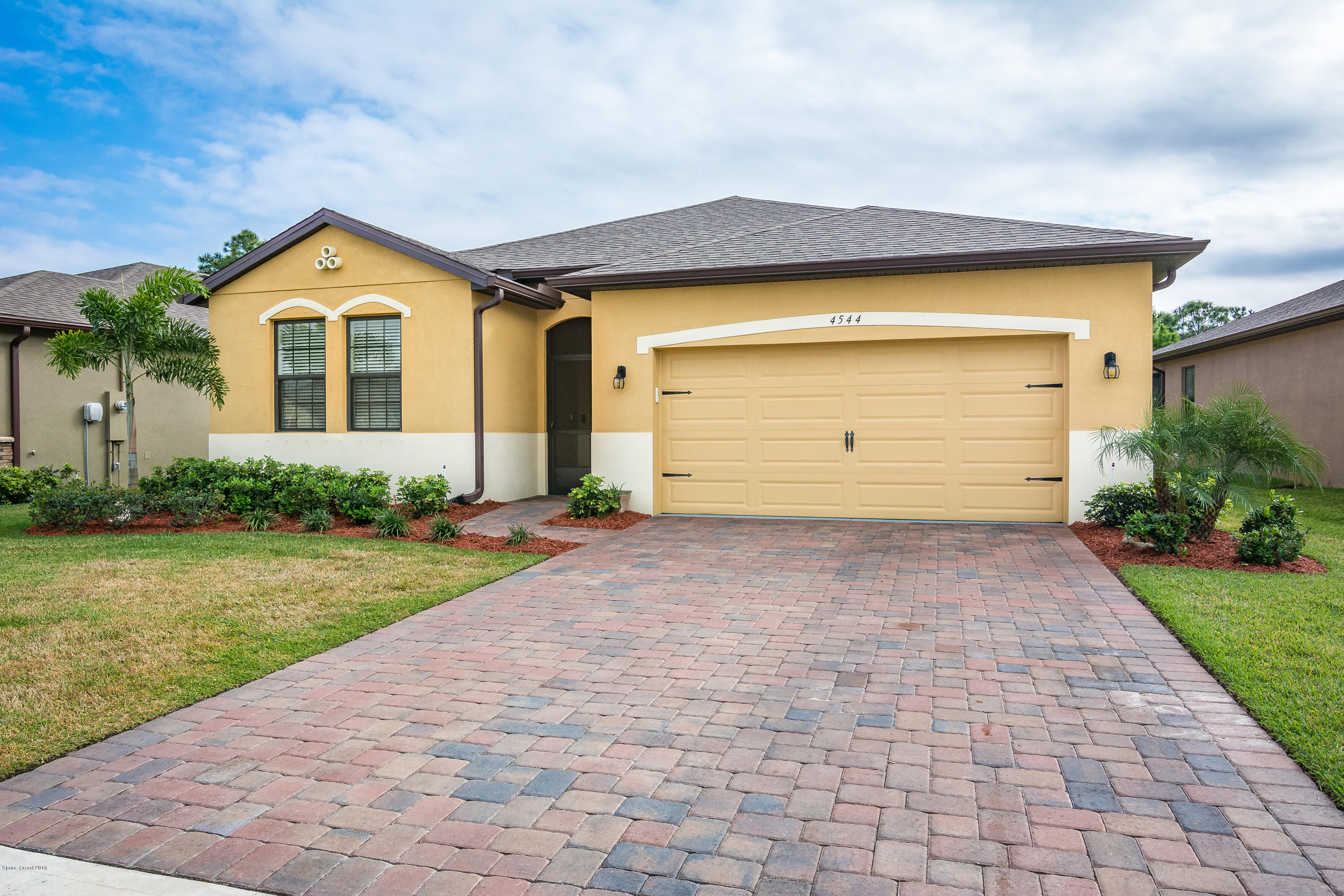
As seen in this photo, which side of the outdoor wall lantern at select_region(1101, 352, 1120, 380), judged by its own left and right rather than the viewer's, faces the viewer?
front

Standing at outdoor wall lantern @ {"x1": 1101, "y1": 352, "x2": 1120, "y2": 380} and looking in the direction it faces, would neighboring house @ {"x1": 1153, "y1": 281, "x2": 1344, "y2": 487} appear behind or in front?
behind

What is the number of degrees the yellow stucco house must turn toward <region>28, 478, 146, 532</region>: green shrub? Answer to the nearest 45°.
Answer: approximately 90° to its right

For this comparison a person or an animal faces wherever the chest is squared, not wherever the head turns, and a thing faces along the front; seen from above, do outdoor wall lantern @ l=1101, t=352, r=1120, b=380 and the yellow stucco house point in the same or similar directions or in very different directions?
same or similar directions

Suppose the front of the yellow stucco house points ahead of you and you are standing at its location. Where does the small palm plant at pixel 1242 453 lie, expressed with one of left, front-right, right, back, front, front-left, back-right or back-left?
front-left

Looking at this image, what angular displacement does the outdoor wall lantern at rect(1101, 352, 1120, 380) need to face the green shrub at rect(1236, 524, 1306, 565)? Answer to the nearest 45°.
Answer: approximately 45° to its left

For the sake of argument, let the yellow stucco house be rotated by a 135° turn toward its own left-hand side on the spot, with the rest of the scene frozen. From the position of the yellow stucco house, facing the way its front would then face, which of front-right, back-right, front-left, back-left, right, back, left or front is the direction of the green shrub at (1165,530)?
right

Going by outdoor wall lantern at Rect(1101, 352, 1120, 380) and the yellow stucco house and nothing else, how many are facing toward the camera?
2

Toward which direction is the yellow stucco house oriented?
toward the camera

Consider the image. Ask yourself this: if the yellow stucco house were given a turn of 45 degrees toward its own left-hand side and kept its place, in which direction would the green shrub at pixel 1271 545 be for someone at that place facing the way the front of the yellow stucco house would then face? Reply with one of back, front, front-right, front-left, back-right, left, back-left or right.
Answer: front

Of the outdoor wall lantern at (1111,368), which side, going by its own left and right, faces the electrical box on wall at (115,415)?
right

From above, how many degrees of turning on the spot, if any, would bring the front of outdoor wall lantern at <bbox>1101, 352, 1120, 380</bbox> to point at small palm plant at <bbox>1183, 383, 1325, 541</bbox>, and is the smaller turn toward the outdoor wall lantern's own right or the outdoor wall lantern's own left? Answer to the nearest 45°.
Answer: approximately 45° to the outdoor wall lantern's own left
